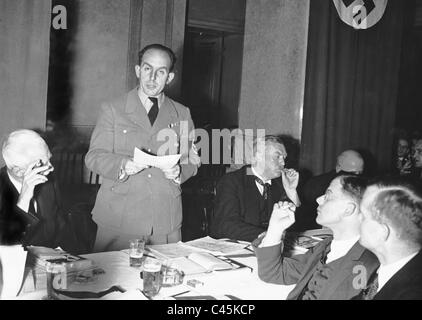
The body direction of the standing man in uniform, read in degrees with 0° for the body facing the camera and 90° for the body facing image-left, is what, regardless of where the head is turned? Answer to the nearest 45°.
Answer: approximately 0°

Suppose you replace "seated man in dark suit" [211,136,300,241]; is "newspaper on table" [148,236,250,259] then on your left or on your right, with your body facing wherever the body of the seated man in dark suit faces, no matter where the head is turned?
on your right

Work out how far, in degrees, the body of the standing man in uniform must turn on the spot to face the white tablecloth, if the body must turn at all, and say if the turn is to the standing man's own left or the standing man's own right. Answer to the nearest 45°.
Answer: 0° — they already face it

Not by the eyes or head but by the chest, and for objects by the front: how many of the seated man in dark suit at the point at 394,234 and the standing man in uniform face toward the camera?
1

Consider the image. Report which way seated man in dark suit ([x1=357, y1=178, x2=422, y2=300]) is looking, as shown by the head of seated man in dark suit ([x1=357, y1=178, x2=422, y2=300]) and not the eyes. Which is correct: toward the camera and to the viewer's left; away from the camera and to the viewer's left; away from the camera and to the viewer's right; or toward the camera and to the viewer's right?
away from the camera and to the viewer's left

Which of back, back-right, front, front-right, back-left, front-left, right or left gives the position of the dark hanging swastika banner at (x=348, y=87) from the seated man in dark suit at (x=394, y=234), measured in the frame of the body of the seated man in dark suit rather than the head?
right

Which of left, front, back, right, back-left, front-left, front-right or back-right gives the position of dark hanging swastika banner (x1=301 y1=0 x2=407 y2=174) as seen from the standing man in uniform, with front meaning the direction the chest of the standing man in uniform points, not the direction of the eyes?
back-left

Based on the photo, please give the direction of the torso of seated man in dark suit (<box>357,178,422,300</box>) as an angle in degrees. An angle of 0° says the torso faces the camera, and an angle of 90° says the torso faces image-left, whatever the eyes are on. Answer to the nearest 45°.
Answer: approximately 90°

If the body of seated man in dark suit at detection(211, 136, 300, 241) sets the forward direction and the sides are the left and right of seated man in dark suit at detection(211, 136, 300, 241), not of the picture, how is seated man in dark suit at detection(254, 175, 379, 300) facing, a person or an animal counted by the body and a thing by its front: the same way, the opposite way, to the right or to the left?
to the right

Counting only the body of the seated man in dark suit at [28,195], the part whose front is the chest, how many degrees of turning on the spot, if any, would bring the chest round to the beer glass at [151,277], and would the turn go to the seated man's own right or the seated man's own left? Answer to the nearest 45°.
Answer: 0° — they already face it

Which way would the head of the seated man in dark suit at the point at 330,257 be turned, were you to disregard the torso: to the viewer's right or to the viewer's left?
to the viewer's left

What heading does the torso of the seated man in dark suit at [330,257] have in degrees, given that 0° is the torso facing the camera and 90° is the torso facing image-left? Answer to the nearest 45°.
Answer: approximately 45°
